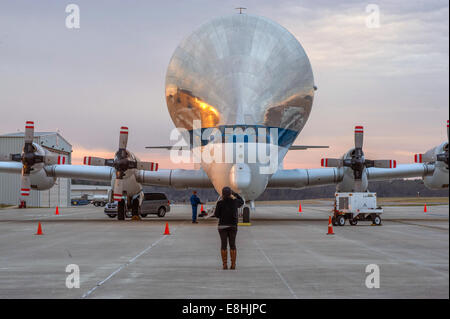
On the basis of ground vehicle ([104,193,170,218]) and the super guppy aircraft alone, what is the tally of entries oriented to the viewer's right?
0

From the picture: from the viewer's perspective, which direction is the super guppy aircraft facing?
toward the camera

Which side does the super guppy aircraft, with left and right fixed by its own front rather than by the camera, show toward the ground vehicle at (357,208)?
left

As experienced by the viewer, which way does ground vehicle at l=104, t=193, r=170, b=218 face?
facing the viewer and to the left of the viewer
